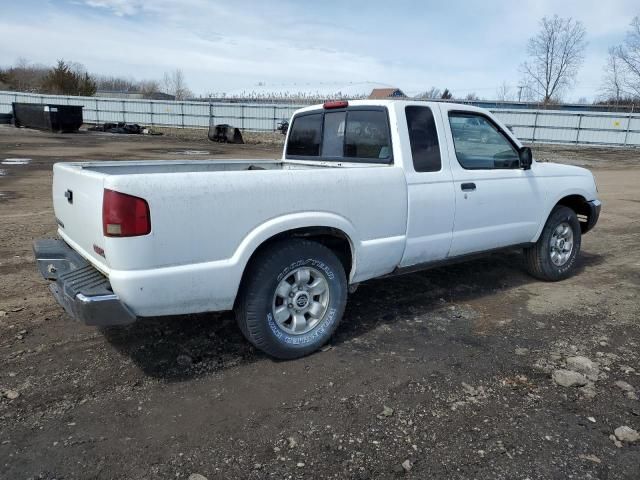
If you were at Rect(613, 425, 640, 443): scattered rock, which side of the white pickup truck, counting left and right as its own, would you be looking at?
right

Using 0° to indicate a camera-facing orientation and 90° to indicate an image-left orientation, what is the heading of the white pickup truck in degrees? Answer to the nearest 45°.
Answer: approximately 225°

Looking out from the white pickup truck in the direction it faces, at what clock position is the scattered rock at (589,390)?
The scattered rock is roughly at 2 o'clock from the white pickup truck.

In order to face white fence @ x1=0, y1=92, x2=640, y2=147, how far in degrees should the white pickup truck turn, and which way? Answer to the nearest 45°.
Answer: approximately 45° to its left

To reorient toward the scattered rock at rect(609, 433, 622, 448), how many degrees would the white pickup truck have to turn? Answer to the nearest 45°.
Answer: approximately 90° to its right

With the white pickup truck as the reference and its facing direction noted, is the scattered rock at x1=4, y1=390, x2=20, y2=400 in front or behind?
behind

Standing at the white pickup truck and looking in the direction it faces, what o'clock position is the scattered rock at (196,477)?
The scattered rock is roughly at 5 o'clock from the white pickup truck.

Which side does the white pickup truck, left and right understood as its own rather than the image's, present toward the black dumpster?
left
